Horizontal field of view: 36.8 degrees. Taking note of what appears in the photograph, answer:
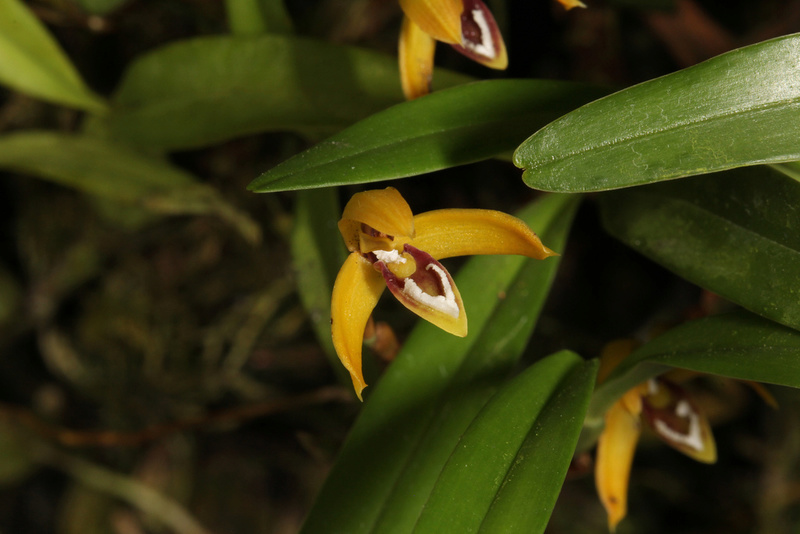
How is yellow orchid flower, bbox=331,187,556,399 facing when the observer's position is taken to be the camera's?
facing the viewer and to the right of the viewer

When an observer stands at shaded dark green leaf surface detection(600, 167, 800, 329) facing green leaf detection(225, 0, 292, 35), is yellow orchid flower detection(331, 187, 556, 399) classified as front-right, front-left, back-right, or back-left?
front-left

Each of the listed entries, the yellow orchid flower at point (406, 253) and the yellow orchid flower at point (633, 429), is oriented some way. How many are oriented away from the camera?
0

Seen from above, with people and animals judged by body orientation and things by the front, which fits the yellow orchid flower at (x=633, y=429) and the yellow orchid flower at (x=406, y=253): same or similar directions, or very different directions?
same or similar directions
